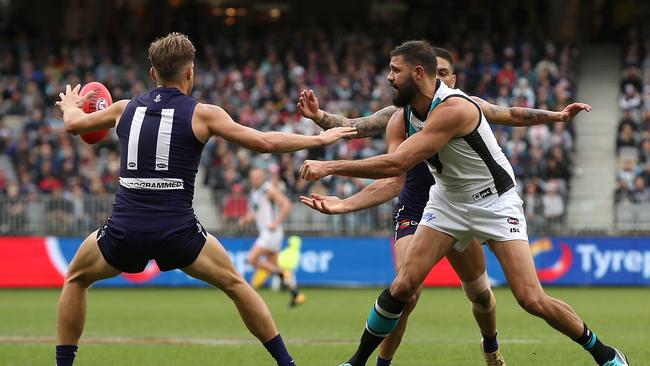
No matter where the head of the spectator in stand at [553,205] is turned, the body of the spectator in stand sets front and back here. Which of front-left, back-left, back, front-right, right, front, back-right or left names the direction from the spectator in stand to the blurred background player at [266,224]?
front-right

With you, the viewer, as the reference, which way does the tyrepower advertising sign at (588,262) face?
facing the viewer

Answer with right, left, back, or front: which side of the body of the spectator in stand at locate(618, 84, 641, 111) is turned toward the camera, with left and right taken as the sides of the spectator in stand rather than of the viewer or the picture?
front

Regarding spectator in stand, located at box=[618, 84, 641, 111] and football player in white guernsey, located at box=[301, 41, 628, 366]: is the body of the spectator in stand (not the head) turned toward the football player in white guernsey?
yes

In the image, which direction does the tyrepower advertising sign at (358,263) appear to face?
toward the camera

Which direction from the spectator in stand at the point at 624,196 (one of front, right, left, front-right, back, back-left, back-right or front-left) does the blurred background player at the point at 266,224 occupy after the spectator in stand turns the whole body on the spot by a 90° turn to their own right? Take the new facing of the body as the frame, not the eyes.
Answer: front-left

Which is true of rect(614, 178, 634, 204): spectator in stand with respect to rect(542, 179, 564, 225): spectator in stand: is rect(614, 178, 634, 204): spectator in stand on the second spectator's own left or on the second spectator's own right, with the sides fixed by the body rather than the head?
on the second spectator's own left

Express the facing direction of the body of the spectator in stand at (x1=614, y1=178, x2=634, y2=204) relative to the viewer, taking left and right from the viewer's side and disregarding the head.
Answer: facing the viewer

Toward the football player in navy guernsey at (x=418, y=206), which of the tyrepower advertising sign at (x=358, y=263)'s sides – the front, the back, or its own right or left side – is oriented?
front

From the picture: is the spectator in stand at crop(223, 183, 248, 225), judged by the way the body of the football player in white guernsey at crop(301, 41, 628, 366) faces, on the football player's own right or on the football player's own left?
on the football player's own right

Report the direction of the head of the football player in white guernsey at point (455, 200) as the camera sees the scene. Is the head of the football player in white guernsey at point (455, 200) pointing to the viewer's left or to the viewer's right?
to the viewer's left

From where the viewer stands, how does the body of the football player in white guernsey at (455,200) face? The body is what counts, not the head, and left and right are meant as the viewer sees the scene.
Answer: facing the viewer and to the left of the viewer
